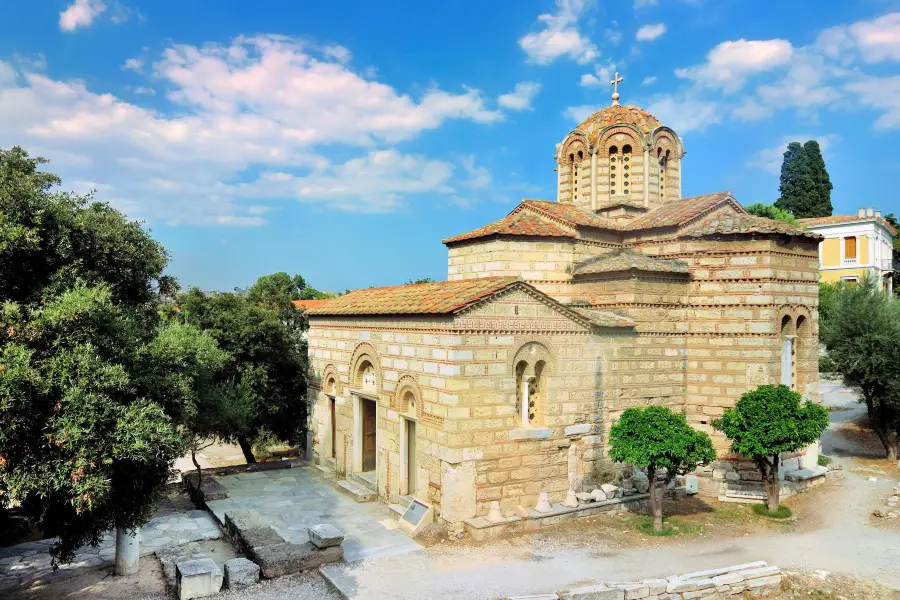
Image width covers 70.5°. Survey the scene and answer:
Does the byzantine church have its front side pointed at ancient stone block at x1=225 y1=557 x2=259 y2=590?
yes

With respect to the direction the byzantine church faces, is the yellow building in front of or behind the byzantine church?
behind

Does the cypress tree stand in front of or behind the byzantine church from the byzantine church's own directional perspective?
behind

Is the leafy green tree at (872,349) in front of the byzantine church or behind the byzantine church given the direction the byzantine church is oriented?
behind

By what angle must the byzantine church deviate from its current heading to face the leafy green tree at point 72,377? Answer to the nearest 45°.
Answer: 0° — it already faces it

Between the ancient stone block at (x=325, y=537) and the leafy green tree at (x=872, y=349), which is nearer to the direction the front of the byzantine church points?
the ancient stone block

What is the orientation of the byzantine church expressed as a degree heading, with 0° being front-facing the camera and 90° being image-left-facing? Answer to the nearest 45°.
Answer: approximately 45°

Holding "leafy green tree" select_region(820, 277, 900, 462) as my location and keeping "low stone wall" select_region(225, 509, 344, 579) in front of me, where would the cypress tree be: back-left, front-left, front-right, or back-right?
back-right

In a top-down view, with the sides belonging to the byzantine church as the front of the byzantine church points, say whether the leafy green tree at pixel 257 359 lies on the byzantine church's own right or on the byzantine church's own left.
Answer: on the byzantine church's own right

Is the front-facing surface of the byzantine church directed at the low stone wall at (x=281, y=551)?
yes

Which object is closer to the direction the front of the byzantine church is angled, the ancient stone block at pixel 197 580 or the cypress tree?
the ancient stone block

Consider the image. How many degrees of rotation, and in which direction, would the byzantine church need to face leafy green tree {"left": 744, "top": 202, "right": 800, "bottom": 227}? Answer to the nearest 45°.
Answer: approximately 180°

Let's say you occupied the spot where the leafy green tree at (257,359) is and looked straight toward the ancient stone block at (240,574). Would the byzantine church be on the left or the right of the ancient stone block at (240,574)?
left

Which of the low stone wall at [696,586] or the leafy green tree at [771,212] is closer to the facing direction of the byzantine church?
the low stone wall
